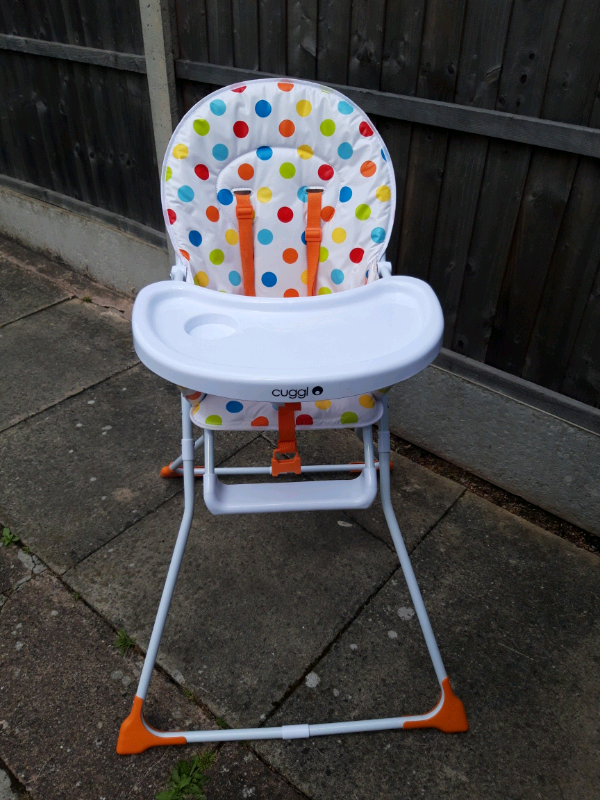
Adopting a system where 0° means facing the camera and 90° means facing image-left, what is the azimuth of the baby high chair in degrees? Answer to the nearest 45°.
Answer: approximately 0°

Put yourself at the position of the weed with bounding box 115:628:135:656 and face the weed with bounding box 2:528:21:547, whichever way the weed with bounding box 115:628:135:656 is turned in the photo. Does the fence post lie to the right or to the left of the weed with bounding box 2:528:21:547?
right

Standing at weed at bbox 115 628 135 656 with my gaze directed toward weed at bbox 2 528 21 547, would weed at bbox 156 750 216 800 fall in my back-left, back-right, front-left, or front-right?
back-left

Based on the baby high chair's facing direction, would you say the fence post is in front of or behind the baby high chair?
behind
